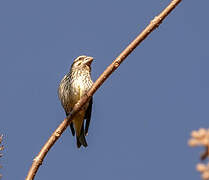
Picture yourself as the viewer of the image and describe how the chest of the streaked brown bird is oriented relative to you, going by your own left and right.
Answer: facing the viewer and to the right of the viewer
